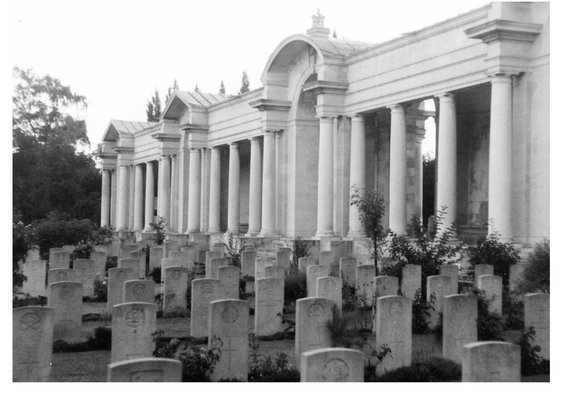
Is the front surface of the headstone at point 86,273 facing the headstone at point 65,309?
yes

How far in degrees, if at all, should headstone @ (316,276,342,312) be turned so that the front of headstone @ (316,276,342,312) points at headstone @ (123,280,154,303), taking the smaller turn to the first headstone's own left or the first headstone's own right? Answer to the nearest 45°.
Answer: approximately 90° to the first headstone's own right

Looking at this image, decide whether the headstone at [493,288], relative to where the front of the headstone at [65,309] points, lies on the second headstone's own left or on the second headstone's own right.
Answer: on the second headstone's own left

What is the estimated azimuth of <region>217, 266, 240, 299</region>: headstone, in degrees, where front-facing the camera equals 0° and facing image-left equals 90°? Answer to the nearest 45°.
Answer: approximately 0°

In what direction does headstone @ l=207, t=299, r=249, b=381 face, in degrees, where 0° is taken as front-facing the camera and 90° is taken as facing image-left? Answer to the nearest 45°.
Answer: approximately 0°

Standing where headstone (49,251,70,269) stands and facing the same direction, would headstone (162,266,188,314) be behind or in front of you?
in front
